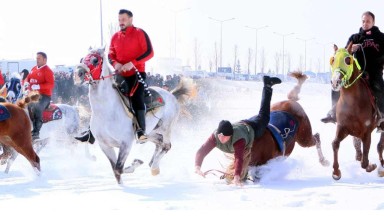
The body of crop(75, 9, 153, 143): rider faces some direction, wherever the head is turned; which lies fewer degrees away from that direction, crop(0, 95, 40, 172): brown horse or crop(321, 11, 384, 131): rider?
the brown horse

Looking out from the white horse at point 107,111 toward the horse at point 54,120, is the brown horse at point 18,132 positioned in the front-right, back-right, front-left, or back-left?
front-left

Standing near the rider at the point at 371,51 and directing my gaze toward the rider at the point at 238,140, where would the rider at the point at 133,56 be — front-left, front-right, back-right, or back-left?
front-right

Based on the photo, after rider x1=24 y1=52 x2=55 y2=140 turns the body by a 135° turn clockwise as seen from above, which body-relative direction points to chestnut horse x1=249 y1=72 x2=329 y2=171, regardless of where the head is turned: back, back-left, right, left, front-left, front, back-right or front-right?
back-right

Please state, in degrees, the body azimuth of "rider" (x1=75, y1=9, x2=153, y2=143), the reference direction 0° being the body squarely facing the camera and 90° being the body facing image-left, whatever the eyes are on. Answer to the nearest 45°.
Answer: approximately 45°

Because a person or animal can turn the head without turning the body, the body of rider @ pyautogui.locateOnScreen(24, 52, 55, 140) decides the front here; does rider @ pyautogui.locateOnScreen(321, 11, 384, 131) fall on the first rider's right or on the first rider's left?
on the first rider's left

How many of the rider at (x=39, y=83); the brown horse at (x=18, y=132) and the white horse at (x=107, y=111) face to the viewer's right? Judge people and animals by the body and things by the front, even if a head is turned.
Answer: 0

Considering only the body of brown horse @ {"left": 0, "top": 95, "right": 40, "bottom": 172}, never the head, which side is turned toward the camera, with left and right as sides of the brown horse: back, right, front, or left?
left

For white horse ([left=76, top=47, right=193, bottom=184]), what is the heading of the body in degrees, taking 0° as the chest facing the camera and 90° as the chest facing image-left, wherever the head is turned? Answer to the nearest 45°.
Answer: approximately 45°

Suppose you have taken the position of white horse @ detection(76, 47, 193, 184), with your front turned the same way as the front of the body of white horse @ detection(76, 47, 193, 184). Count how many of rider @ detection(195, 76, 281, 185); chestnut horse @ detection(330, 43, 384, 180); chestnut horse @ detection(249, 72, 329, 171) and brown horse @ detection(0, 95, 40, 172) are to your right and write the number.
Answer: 1

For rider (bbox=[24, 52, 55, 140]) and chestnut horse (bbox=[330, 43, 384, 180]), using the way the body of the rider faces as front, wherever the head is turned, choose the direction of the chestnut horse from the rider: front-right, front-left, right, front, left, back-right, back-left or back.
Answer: left

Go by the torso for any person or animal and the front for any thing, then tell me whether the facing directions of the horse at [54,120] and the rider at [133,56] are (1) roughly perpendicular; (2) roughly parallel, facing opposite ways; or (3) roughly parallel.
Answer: roughly parallel

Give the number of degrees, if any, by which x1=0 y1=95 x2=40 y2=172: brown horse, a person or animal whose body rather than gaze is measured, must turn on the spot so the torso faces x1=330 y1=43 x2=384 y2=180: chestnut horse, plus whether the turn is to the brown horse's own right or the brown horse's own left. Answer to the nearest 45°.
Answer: approximately 135° to the brown horse's own left
